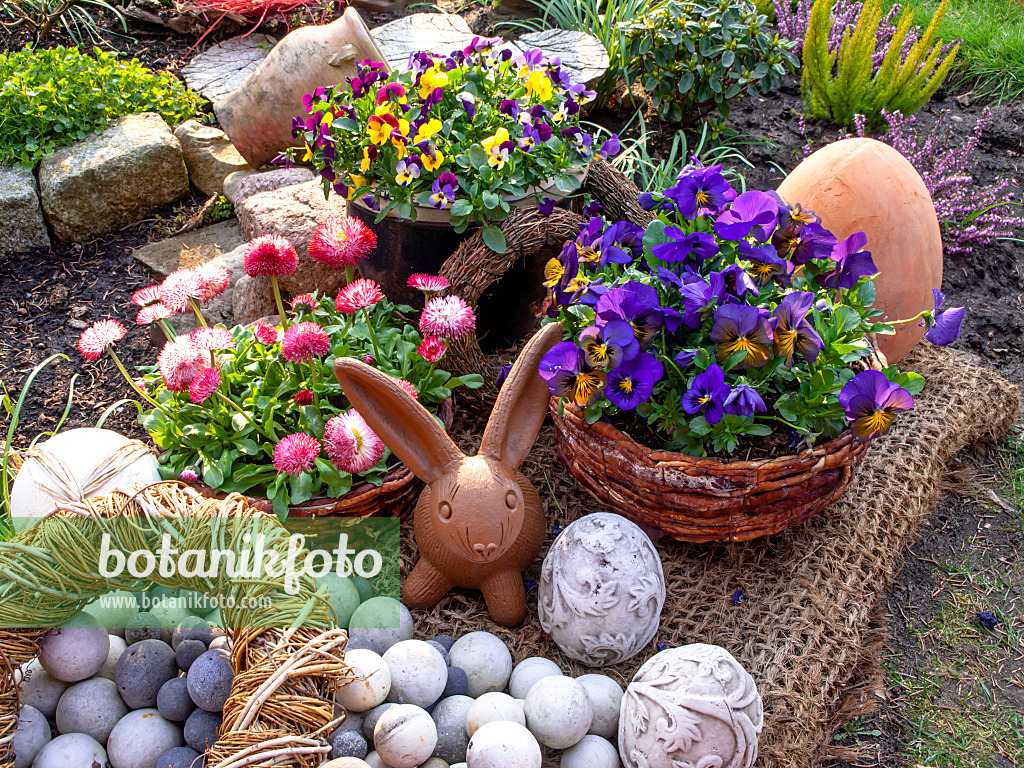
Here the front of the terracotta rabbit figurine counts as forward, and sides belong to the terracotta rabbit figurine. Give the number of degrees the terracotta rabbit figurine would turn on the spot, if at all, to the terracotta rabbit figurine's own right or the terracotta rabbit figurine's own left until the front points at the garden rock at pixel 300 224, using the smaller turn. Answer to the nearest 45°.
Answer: approximately 135° to the terracotta rabbit figurine's own right

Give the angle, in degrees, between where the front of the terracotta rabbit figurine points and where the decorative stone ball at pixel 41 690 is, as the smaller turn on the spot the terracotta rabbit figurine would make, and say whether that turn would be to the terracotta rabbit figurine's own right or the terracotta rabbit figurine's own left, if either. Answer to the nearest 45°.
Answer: approximately 45° to the terracotta rabbit figurine's own right

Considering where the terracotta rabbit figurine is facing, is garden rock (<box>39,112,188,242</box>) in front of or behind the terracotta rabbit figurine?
behind

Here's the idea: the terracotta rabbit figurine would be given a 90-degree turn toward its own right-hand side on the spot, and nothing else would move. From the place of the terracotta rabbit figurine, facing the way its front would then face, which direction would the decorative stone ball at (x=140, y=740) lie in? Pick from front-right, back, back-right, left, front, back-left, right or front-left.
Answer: front-left

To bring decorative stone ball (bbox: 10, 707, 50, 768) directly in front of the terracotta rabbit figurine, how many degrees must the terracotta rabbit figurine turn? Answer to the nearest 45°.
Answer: approximately 45° to its right

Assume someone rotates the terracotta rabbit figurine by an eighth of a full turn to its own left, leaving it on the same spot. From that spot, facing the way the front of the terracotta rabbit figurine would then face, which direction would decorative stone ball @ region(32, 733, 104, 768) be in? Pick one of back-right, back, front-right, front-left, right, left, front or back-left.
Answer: right

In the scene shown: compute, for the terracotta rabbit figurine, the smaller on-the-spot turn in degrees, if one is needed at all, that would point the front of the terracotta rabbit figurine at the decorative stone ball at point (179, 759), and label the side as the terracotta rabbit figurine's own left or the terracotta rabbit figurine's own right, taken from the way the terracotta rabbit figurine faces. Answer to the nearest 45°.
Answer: approximately 45° to the terracotta rabbit figurine's own right

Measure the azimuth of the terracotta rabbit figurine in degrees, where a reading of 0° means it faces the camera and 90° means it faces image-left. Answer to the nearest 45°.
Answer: approximately 0°
